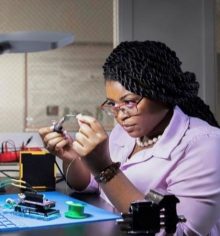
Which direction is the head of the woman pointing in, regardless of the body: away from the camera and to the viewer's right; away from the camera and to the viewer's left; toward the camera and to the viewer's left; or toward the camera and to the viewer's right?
toward the camera and to the viewer's left
